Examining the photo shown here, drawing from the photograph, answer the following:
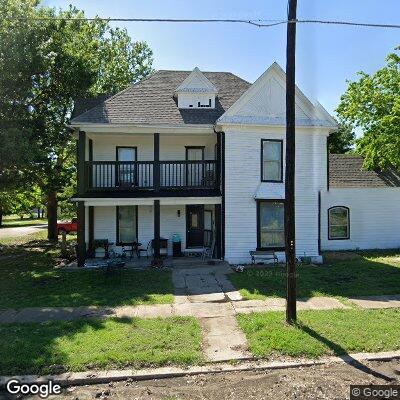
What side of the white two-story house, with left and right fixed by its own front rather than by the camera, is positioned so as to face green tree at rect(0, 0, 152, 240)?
right

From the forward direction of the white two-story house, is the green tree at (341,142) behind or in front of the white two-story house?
behind

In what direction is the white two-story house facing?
toward the camera

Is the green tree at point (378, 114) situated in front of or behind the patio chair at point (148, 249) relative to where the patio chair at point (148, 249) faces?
behind

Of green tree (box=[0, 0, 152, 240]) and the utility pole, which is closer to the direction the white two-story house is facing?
the utility pole

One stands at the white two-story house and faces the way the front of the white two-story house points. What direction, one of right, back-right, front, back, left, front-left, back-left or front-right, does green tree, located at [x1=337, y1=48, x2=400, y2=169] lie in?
back-left

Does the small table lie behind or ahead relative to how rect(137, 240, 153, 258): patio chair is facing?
ahead

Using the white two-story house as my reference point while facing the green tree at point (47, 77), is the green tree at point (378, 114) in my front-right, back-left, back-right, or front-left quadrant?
back-right
